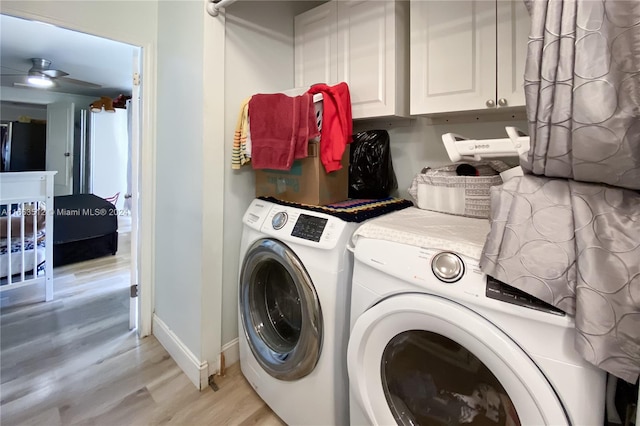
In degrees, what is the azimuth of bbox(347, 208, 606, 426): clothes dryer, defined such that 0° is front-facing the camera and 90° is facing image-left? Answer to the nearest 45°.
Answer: approximately 45°

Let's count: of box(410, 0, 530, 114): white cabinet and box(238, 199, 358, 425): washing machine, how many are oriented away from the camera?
0

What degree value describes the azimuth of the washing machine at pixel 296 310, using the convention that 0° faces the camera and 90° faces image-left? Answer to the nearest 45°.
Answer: approximately 45°

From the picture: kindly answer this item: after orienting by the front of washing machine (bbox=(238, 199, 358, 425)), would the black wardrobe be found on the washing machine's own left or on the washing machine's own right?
on the washing machine's own right

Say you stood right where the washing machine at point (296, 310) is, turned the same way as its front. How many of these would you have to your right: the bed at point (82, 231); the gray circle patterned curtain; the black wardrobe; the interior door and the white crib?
4

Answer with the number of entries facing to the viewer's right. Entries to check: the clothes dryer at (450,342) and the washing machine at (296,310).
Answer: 0

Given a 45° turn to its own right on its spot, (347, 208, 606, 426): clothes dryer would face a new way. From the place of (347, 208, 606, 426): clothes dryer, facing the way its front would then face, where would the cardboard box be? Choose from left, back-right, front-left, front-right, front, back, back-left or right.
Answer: front-right
